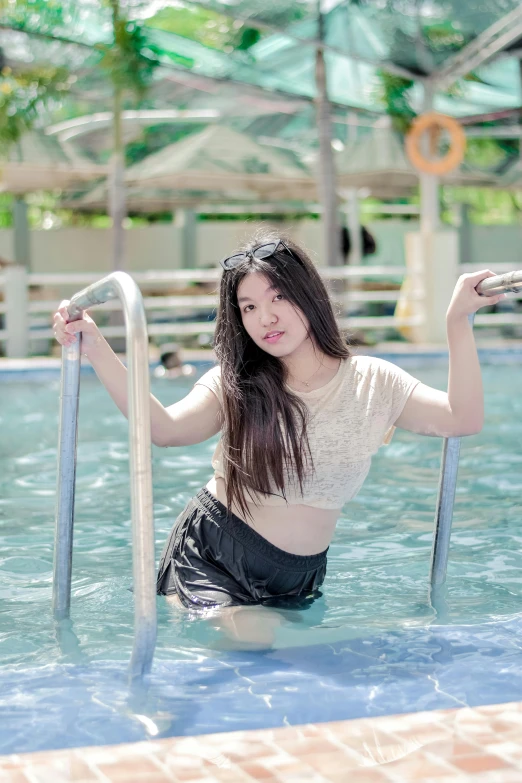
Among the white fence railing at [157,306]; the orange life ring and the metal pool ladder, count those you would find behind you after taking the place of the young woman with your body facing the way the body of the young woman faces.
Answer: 2

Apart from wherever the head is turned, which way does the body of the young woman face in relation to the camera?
toward the camera

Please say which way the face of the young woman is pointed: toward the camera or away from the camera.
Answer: toward the camera

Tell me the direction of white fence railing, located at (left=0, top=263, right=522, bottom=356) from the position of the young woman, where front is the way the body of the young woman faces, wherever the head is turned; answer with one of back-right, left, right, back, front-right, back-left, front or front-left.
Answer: back

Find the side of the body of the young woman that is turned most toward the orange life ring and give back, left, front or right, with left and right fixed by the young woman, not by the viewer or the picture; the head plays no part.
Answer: back

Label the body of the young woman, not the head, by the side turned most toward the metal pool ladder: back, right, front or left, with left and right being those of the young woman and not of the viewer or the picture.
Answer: right

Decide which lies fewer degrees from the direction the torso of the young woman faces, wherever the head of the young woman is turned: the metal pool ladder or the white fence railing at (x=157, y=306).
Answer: the metal pool ladder

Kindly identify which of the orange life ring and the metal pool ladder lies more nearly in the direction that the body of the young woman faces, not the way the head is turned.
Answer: the metal pool ladder
